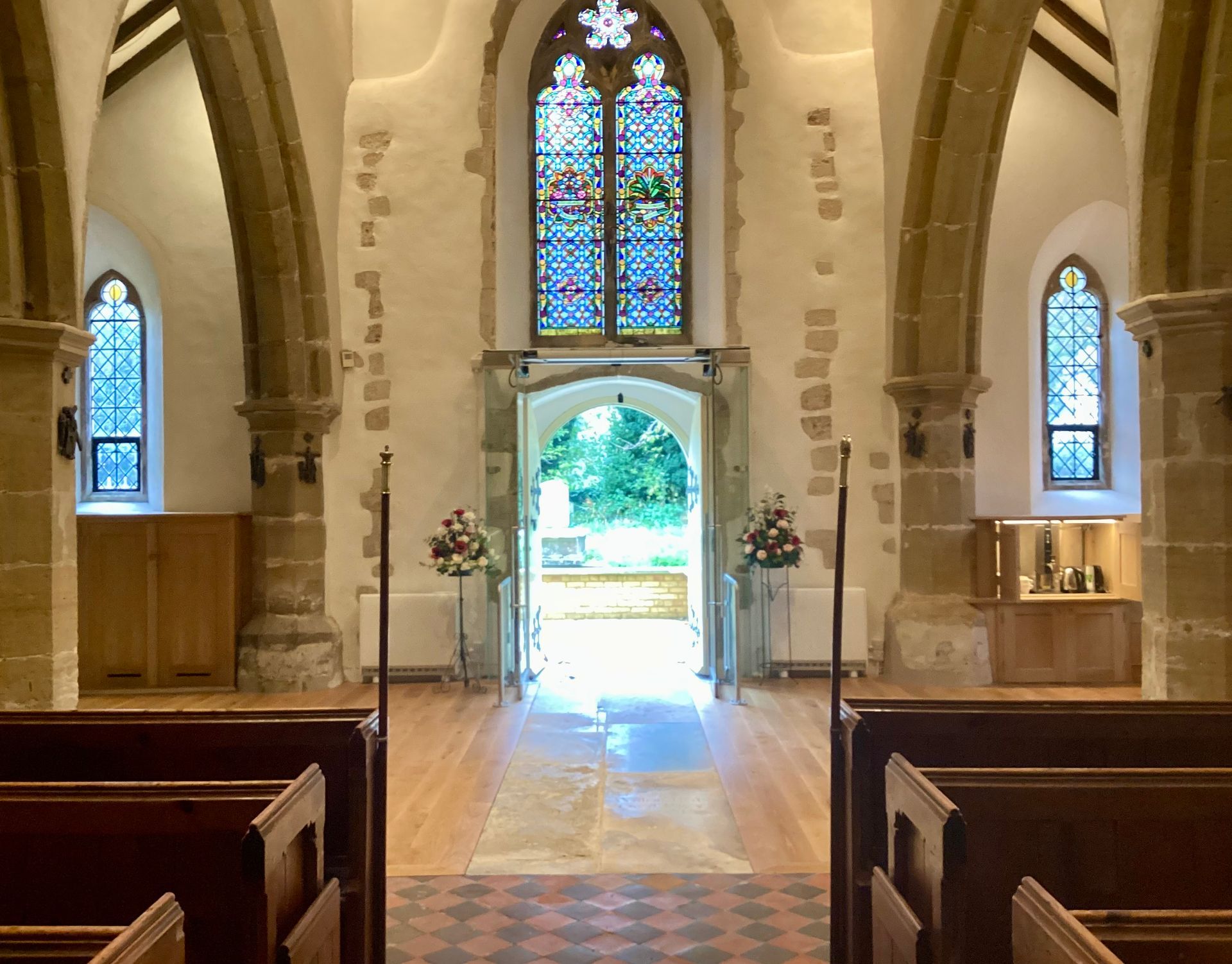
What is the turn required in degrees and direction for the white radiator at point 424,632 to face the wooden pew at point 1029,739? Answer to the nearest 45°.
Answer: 0° — it already faces it

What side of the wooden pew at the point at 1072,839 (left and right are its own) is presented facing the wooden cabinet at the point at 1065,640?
back

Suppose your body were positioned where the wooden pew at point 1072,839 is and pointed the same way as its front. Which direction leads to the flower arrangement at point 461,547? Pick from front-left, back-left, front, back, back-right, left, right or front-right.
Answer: back-right

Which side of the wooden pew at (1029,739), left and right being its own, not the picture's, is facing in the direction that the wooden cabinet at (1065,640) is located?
back

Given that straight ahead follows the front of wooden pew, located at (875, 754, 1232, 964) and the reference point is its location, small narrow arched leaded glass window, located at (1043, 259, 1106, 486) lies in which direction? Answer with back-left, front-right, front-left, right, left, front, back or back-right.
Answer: back

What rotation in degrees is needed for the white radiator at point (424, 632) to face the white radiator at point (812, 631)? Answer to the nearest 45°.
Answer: approximately 90° to its left
